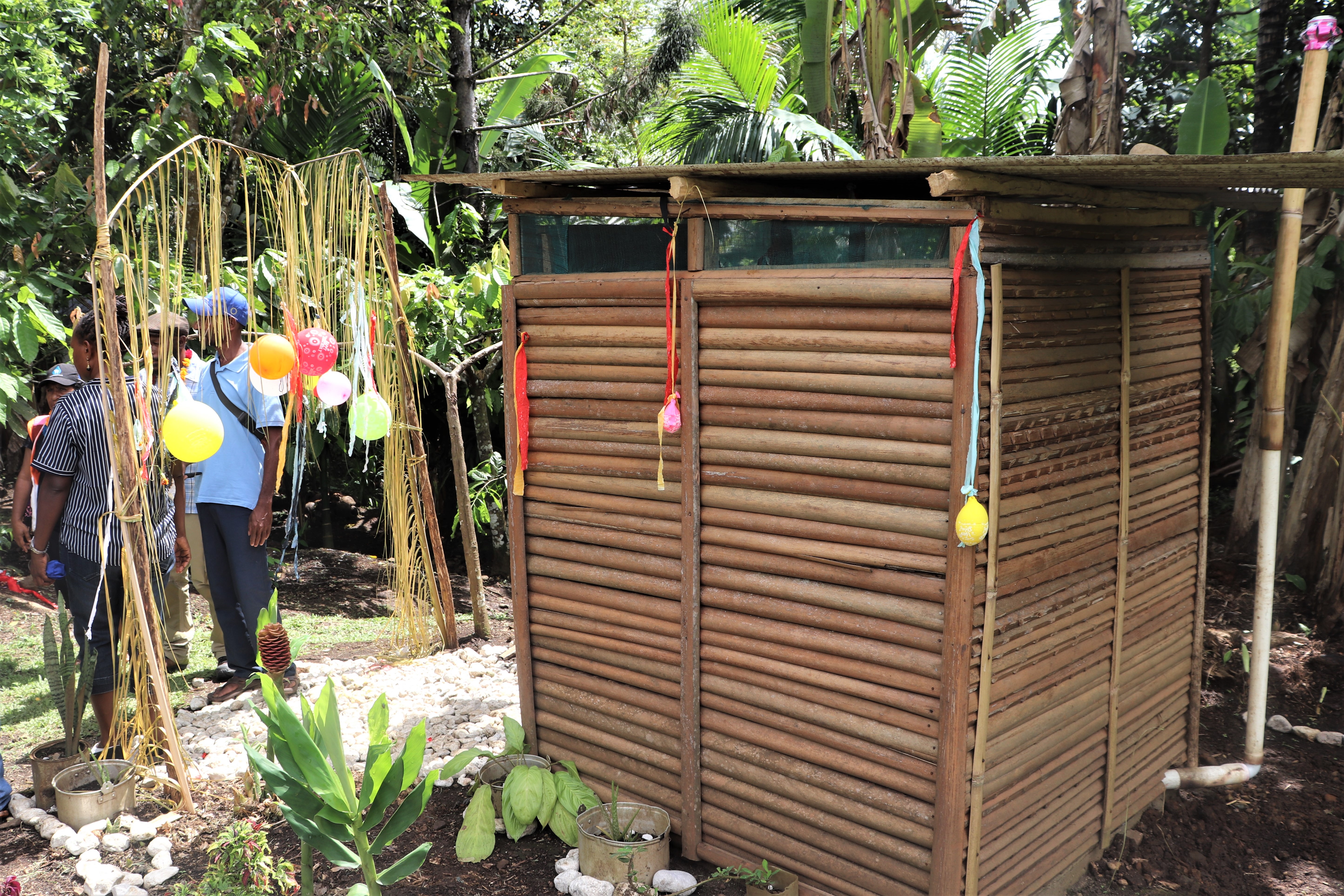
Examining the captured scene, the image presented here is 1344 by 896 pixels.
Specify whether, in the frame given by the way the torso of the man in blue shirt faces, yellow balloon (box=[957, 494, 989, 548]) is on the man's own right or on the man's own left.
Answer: on the man's own left

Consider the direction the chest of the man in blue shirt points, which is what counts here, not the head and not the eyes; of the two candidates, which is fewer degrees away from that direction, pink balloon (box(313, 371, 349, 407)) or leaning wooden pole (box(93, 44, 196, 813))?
the leaning wooden pole

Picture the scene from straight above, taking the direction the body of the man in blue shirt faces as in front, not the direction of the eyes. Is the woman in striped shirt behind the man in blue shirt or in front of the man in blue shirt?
in front

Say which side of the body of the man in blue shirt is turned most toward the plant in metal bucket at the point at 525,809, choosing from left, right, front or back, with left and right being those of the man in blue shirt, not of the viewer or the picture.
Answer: left

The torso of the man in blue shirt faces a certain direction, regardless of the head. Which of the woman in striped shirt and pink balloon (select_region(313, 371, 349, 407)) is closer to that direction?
the woman in striped shirt

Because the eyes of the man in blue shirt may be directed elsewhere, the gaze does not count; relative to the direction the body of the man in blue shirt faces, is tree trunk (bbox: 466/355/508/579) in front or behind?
behind

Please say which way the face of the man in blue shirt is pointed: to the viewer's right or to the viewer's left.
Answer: to the viewer's left

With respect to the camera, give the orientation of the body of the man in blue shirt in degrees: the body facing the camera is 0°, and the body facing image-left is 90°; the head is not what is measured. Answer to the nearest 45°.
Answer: approximately 45°

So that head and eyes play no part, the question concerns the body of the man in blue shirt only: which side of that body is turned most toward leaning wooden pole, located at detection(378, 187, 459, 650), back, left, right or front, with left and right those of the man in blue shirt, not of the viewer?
back
